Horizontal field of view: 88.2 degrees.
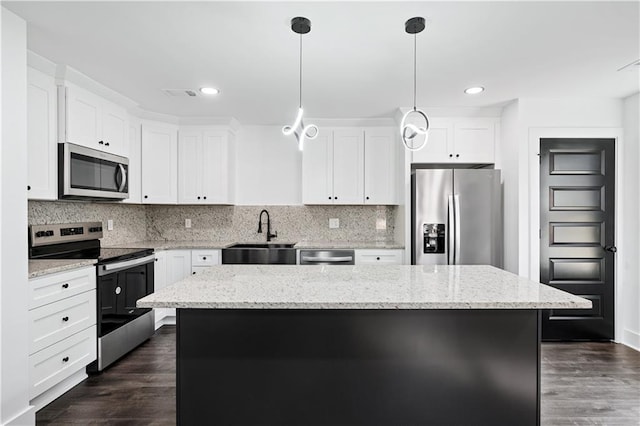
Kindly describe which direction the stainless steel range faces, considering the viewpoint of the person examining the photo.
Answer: facing the viewer and to the right of the viewer

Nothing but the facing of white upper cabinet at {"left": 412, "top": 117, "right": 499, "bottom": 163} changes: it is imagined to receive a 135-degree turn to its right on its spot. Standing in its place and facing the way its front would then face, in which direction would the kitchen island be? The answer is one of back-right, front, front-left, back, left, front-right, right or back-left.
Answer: back-left

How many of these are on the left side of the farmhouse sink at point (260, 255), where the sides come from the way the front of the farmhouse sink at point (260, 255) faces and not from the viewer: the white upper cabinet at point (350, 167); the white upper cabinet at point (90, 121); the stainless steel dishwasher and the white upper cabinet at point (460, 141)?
3

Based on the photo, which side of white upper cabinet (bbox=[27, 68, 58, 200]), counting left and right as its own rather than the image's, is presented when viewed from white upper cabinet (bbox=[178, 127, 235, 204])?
left

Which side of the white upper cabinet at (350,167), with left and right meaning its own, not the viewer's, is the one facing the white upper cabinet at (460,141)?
left

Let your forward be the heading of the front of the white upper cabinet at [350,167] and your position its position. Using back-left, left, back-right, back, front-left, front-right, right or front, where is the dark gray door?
left

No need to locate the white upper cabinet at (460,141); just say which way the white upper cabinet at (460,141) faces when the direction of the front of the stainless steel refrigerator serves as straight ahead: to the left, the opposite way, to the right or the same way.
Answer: the same way

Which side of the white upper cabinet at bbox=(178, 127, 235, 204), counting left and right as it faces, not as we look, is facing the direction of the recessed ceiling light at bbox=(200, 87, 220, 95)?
front

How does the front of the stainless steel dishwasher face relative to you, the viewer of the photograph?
facing the viewer

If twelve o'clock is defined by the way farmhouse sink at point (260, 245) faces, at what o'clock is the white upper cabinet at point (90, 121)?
The white upper cabinet is roughly at 2 o'clock from the farmhouse sink.

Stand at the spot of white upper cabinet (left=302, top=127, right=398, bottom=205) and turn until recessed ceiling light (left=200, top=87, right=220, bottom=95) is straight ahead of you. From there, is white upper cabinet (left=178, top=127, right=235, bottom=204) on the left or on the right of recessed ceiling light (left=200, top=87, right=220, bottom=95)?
right

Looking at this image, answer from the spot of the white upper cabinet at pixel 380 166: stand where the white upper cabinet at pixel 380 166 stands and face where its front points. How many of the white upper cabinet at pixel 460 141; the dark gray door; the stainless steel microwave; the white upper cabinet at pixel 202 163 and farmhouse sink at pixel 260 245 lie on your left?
2

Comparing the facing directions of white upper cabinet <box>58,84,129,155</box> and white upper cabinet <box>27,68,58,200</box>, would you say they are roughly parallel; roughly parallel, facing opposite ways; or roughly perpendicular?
roughly parallel

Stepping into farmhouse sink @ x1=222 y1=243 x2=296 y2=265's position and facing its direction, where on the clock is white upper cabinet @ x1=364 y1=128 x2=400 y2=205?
The white upper cabinet is roughly at 9 o'clock from the farmhouse sink.

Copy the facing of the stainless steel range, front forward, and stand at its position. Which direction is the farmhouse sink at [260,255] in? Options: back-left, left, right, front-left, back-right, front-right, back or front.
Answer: front-left

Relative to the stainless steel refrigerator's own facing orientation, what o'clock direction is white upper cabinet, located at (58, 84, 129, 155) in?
The white upper cabinet is roughly at 2 o'clock from the stainless steel refrigerator.

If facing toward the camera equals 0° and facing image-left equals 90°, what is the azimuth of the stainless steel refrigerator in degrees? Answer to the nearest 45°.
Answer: approximately 0°

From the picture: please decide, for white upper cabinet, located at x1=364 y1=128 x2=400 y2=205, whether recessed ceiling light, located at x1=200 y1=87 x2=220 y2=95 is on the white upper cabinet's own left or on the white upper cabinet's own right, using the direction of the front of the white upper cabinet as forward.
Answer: on the white upper cabinet's own right
